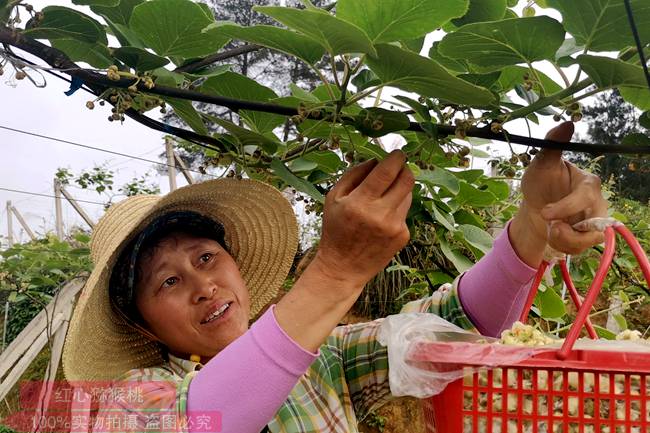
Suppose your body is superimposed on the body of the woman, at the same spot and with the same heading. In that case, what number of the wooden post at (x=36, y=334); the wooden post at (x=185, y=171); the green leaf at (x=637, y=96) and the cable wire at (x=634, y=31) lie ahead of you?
2

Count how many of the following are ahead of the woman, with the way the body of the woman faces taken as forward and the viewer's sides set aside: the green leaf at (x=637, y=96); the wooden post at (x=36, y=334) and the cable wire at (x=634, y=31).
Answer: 2

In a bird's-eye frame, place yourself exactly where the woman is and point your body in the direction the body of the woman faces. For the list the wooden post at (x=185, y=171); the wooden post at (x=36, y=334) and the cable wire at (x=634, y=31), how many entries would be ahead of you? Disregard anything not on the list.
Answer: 1

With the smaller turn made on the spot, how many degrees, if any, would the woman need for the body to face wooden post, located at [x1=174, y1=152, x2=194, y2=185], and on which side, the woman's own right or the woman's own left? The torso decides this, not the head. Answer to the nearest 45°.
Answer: approximately 135° to the woman's own left

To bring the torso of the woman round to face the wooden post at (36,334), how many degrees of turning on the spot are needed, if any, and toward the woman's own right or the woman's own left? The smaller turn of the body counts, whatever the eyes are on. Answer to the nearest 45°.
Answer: approximately 180°

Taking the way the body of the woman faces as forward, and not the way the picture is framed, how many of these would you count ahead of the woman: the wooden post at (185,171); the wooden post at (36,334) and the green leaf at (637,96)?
1

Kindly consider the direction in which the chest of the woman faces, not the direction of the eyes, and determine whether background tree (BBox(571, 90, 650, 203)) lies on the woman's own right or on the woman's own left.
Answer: on the woman's own left

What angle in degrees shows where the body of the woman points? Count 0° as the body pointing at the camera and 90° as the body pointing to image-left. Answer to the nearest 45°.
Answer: approximately 315°

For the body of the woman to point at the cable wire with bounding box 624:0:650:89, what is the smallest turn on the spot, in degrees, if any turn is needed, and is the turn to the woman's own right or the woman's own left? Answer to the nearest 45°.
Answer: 0° — they already face it
